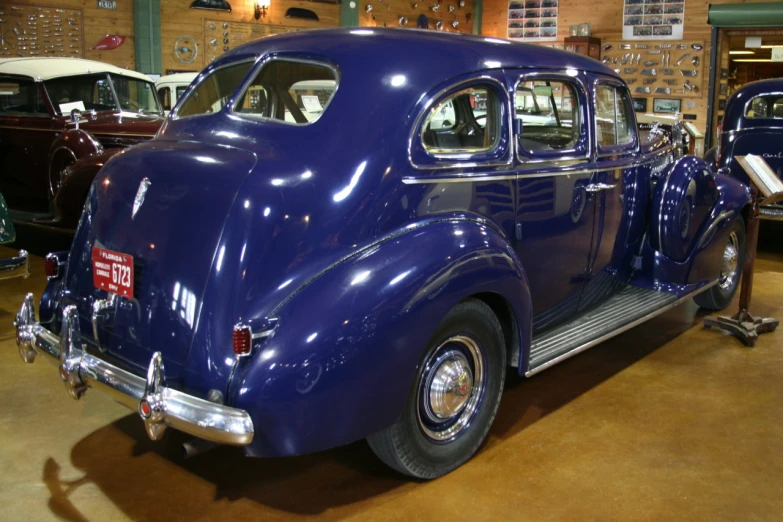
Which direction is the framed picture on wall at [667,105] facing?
toward the camera

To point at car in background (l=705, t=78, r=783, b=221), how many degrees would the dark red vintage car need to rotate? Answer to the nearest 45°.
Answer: approximately 45° to its left

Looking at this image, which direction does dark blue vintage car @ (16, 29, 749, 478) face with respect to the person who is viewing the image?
facing away from the viewer and to the right of the viewer

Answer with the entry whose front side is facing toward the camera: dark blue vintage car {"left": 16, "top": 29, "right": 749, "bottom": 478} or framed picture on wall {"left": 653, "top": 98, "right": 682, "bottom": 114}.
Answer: the framed picture on wall

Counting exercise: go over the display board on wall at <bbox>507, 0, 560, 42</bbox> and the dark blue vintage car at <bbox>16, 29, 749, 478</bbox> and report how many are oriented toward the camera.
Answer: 1

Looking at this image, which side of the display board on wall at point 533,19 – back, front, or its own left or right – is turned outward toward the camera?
front

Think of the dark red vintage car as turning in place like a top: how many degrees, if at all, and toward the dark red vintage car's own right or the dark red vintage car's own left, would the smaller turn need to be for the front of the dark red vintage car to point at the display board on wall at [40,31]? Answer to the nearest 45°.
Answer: approximately 135° to the dark red vintage car's own left

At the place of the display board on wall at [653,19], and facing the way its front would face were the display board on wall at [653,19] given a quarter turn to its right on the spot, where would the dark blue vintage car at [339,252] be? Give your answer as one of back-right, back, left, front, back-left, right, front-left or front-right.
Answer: left

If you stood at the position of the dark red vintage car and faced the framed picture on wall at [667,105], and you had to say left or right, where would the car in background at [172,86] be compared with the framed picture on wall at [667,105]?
left

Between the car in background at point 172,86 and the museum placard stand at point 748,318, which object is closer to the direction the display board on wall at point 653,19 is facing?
the museum placard stand

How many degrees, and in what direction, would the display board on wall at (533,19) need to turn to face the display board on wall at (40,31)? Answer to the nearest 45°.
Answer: approximately 45° to its right

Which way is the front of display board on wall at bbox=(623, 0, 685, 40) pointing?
toward the camera

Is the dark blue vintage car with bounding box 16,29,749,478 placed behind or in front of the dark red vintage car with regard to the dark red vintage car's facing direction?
in front
